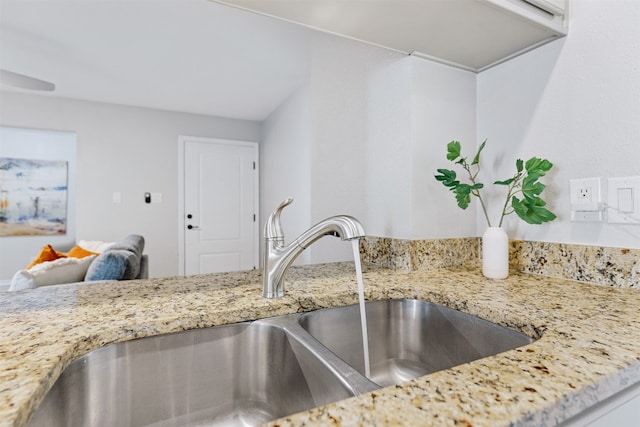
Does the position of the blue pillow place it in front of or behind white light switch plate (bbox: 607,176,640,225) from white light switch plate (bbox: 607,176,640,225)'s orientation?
in front

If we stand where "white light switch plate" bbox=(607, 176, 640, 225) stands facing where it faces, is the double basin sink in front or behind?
in front

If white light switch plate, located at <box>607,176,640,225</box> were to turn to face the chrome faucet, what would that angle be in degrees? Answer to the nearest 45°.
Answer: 0° — it already faces it

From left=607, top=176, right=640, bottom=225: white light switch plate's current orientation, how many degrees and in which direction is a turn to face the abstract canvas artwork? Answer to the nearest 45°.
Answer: approximately 45° to its right

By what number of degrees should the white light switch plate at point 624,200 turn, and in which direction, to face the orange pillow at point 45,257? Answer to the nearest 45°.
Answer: approximately 45° to its right
